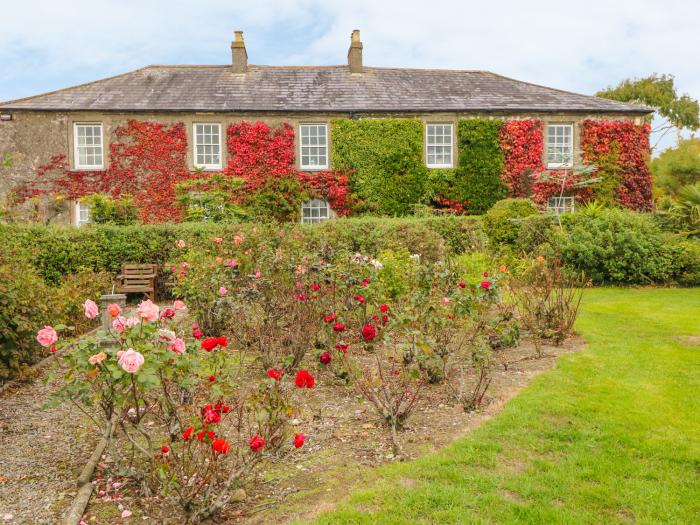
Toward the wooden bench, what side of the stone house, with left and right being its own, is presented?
front

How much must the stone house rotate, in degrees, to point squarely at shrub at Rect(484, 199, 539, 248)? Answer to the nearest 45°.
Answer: approximately 45° to its left

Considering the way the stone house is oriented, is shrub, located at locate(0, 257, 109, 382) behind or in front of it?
in front

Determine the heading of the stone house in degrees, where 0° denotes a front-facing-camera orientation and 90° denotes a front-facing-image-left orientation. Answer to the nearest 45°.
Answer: approximately 0°

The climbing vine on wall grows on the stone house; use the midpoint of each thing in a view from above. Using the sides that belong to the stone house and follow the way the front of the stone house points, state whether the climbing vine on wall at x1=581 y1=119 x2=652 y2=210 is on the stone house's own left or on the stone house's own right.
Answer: on the stone house's own left

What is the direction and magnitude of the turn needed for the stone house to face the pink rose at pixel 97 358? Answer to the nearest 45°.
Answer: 0° — it already faces it

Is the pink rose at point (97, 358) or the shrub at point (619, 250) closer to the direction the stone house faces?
the pink rose

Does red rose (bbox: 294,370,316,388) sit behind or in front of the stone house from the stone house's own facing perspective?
in front

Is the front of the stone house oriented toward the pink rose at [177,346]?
yes

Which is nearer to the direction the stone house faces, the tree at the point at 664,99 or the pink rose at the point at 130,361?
the pink rose
